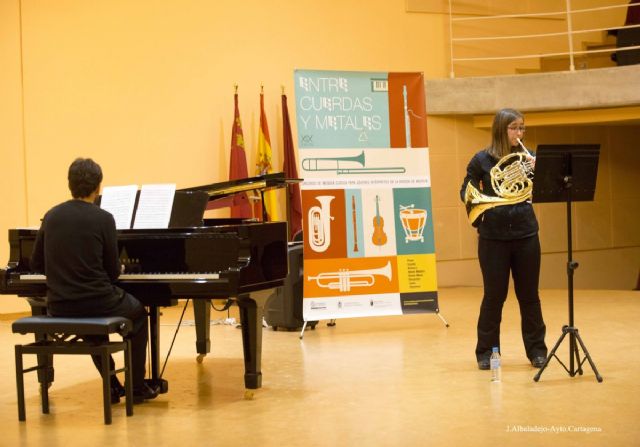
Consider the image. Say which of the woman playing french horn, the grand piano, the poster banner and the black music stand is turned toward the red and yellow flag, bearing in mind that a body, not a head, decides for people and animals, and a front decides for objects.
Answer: the black music stand

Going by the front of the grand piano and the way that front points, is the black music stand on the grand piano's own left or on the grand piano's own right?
on the grand piano's own left

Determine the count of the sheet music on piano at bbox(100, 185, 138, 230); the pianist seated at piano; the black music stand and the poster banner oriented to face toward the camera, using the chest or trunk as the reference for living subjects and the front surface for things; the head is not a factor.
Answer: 2

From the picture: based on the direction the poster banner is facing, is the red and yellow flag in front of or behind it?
behind

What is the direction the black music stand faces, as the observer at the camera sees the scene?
facing away from the viewer and to the left of the viewer

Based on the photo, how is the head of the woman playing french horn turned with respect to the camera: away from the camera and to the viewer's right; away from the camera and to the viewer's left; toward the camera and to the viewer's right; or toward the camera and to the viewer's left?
toward the camera and to the viewer's right

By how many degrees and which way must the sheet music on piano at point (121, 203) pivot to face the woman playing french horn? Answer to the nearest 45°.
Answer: approximately 90° to its left

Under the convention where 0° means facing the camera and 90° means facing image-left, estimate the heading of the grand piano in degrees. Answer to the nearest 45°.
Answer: approximately 0°

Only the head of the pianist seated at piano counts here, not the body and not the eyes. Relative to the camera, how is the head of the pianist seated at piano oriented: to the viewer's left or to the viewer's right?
to the viewer's right

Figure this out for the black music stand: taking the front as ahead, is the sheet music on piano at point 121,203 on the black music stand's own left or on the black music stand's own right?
on the black music stand's own left

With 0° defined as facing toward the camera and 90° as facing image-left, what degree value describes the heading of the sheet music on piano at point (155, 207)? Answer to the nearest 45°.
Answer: approximately 0°
